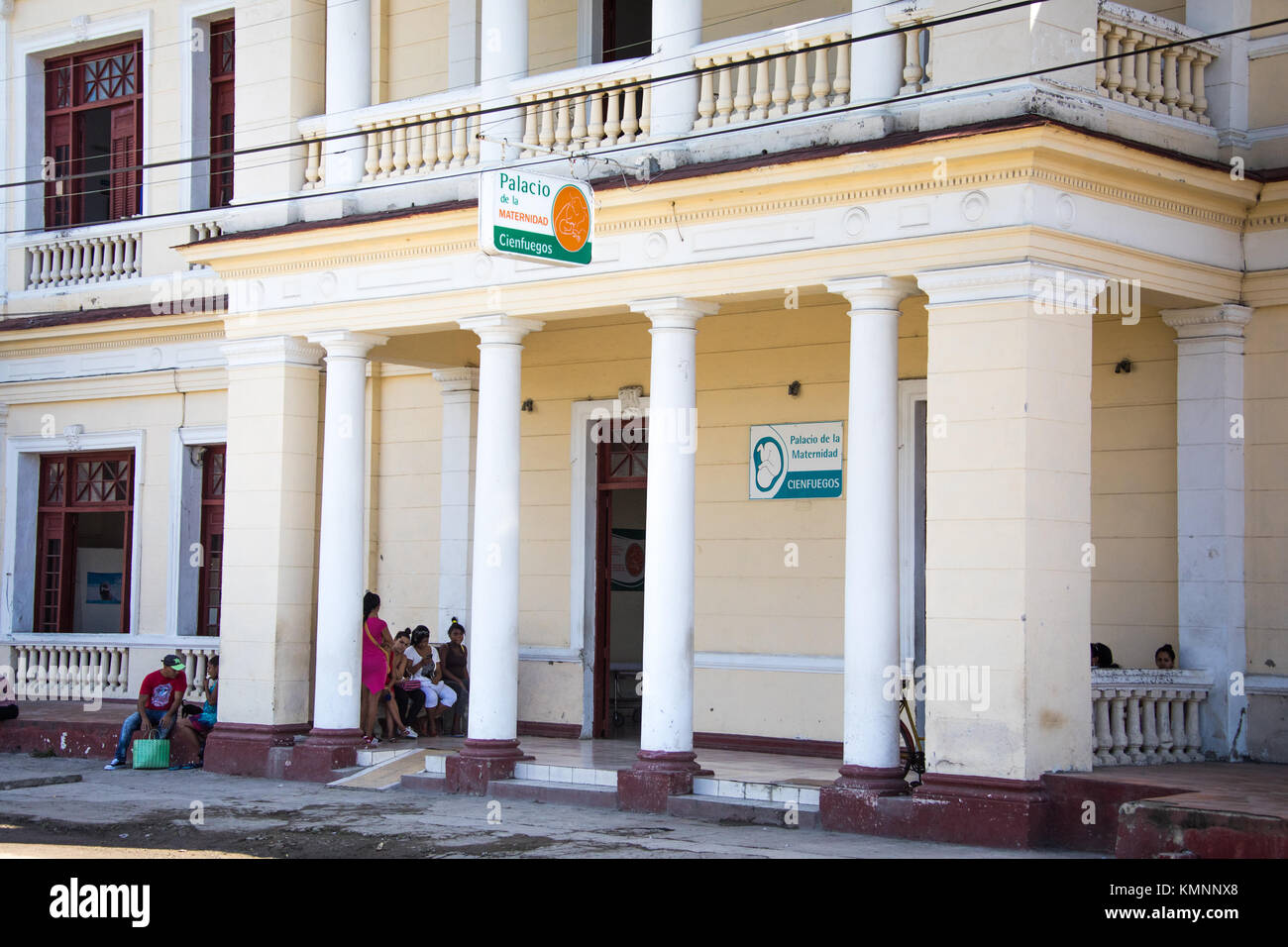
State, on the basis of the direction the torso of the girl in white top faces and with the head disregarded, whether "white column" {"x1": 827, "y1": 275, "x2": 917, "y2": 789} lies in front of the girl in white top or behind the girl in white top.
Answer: in front

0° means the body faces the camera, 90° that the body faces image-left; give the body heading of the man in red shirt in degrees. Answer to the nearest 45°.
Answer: approximately 45°

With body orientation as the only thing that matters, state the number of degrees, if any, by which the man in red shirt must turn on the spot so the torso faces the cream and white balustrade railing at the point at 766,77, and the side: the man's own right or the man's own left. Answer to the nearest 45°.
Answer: approximately 90° to the man's own left

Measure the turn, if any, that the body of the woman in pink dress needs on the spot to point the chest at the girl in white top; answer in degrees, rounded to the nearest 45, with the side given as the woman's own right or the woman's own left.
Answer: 0° — they already face them

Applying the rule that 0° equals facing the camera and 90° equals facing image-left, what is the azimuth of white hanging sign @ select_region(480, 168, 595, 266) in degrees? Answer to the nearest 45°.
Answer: approximately 315°

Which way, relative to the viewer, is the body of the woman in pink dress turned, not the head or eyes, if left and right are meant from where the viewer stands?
facing away from the viewer and to the right of the viewer

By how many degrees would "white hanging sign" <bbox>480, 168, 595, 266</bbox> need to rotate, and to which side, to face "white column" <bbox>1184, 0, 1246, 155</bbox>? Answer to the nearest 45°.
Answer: approximately 45° to its left

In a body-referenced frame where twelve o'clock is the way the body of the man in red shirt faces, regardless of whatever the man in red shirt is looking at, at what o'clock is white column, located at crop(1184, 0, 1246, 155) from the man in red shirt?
The white column is roughly at 9 o'clock from the man in red shirt.

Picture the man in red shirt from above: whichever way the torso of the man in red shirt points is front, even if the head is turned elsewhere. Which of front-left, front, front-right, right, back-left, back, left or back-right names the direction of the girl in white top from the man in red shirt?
back-left

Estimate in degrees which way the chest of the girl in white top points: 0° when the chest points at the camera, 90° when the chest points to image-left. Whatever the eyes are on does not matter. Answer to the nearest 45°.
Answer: approximately 315°
